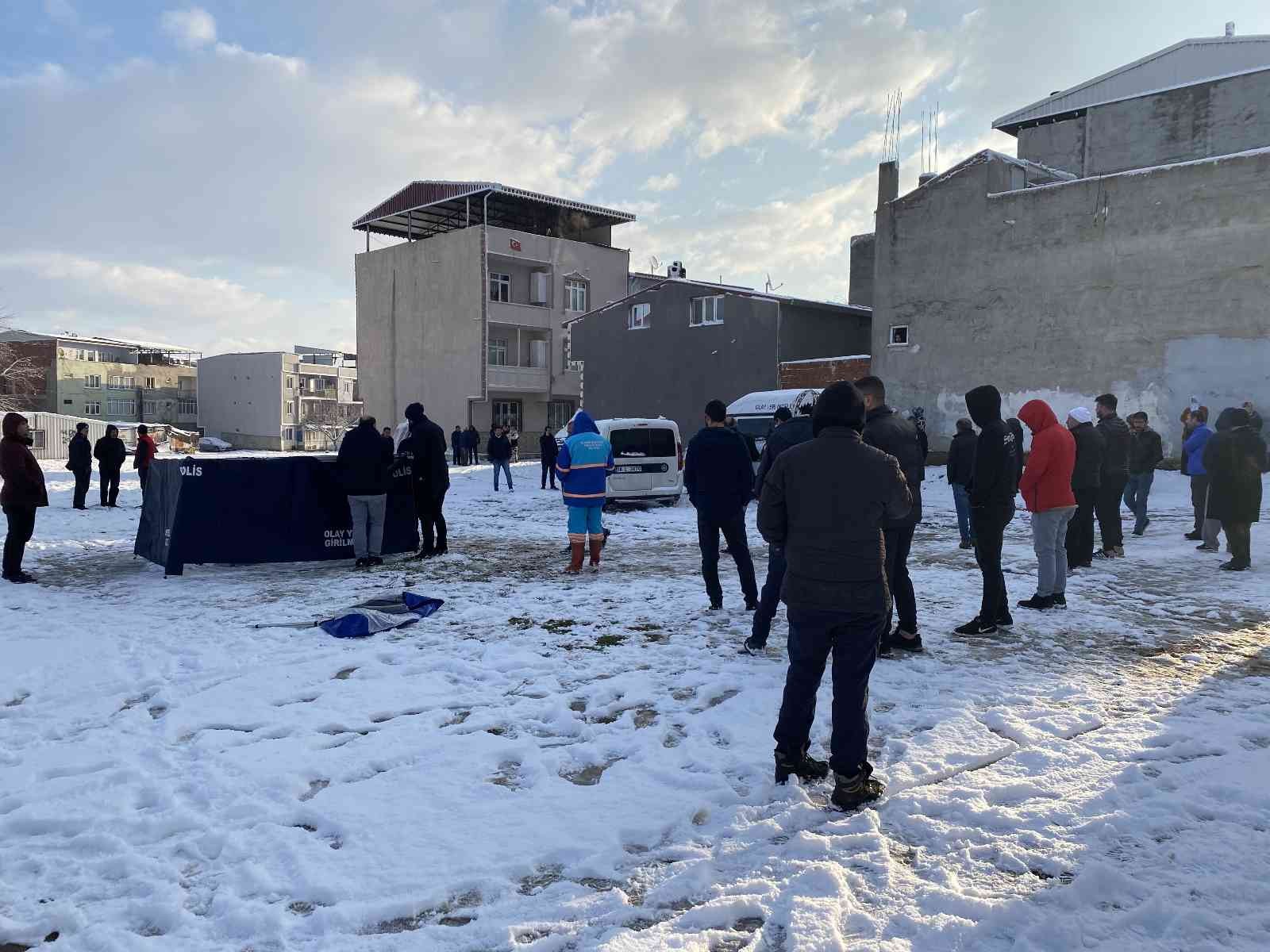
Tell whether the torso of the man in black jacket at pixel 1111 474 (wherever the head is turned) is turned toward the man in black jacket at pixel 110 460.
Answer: yes

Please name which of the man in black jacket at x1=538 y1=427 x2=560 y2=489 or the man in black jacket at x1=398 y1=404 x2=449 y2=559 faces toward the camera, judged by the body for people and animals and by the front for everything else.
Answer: the man in black jacket at x1=538 y1=427 x2=560 y2=489

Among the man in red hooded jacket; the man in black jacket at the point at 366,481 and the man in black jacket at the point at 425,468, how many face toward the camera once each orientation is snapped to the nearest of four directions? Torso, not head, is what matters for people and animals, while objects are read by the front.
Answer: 0

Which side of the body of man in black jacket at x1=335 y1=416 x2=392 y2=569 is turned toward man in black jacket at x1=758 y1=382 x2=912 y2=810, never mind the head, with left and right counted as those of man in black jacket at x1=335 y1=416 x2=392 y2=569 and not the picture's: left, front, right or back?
back

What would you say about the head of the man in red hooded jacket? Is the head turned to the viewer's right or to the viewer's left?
to the viewer's left

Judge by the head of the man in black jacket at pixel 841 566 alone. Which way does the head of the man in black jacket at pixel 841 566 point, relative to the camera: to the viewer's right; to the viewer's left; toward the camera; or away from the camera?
away from the camera

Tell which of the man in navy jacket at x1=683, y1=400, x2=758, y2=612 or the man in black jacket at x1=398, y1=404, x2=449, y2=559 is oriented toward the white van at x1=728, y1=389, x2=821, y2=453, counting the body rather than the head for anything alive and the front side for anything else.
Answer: the man in navy jacket

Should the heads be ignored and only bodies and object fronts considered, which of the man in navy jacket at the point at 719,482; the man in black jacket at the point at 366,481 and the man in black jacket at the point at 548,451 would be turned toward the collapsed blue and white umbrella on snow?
the man in black jacket at the point at 548,451

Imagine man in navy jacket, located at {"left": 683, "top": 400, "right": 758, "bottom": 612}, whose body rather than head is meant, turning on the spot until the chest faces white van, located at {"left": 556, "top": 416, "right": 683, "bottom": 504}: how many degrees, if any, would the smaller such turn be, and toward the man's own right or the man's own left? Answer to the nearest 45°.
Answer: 0° — they already face it

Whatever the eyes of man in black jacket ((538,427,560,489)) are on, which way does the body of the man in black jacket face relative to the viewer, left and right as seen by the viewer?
facing the viewer

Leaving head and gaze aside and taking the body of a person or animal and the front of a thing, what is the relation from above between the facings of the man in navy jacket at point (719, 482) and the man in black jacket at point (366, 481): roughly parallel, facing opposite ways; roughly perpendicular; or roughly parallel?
roughly parallel

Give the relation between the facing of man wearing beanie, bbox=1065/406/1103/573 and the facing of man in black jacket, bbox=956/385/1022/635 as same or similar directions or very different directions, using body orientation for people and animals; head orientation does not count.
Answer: same or similar directions

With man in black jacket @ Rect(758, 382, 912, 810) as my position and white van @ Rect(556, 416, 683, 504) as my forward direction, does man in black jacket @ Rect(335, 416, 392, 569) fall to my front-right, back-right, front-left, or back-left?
front-left
